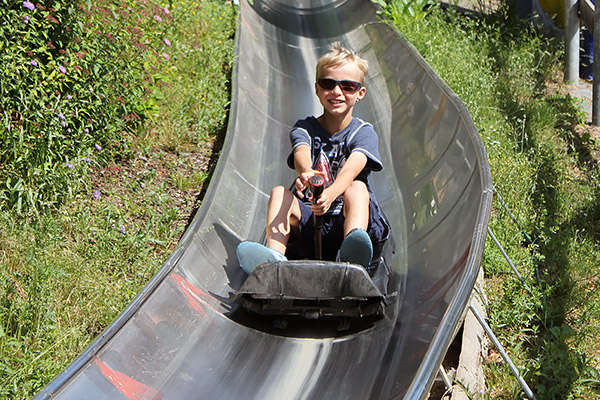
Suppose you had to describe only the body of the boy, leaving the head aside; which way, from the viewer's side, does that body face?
toward the camera

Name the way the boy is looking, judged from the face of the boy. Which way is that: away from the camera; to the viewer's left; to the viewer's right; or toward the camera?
toward the camera

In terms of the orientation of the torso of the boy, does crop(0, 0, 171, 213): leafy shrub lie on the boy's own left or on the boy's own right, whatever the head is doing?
on the boy's own right
